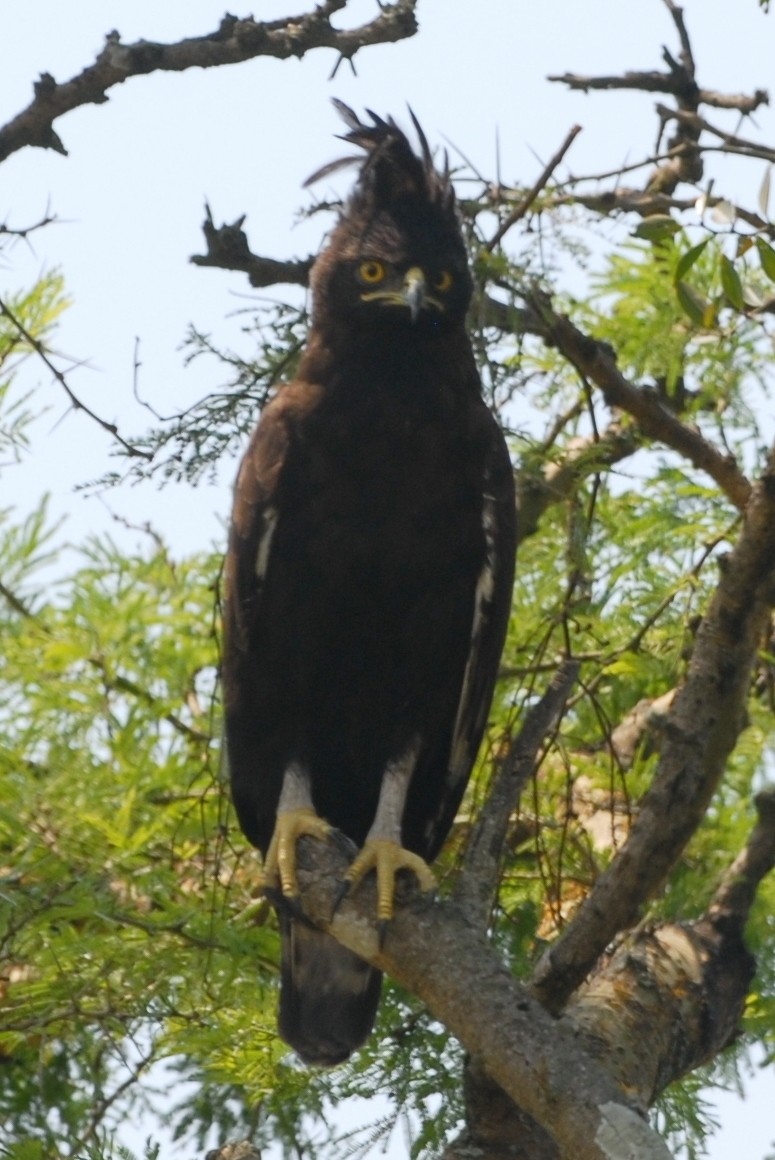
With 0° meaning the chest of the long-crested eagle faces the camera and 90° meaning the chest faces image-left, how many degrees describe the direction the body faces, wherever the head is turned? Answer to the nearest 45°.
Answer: approximately 0°

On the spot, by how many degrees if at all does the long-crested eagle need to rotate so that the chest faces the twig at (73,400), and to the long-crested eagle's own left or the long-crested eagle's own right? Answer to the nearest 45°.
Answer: approximately 45° to the long-crested eagle's own right

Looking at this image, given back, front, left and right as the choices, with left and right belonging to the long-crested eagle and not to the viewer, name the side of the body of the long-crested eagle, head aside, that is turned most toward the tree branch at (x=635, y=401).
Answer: left
